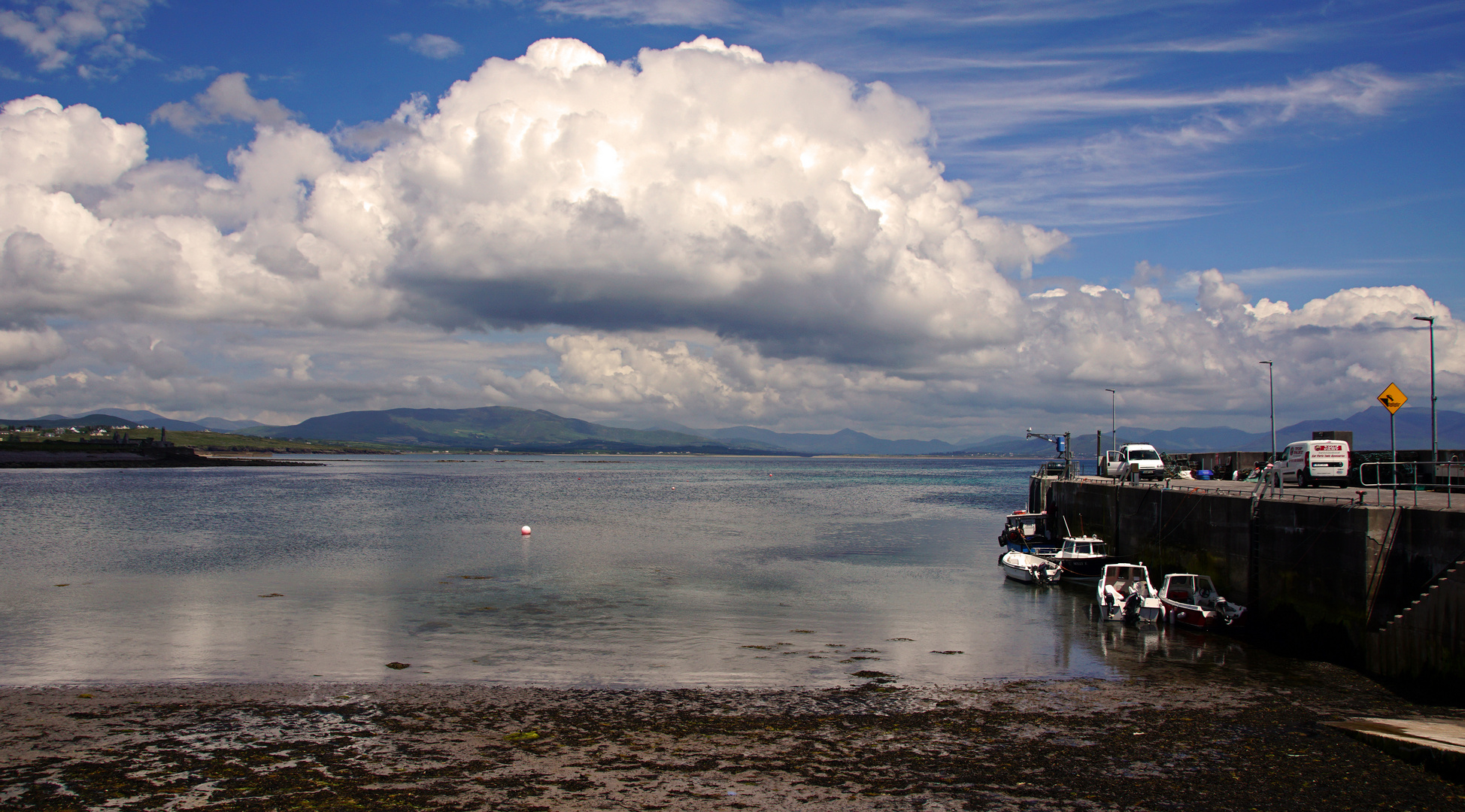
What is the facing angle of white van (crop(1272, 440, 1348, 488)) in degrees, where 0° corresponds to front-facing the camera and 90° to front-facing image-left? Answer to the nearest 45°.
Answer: approximately 135°

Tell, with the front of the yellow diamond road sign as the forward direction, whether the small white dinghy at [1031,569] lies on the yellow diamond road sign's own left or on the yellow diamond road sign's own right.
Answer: on the yellow diamond road sign's own right

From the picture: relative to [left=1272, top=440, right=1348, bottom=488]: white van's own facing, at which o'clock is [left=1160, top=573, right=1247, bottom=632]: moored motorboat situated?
The moored motorboat is roughly at 8 o'clock from the white van.

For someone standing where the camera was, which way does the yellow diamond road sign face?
facing the viewer

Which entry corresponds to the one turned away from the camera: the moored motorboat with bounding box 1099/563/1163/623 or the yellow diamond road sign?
the moored motorboat

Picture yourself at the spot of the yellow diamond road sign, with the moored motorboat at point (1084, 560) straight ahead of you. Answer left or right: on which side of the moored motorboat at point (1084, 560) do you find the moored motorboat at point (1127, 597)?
left

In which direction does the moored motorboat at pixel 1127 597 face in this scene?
away from the camera

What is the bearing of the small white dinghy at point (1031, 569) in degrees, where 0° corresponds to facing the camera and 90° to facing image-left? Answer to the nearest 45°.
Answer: approximately 135°
